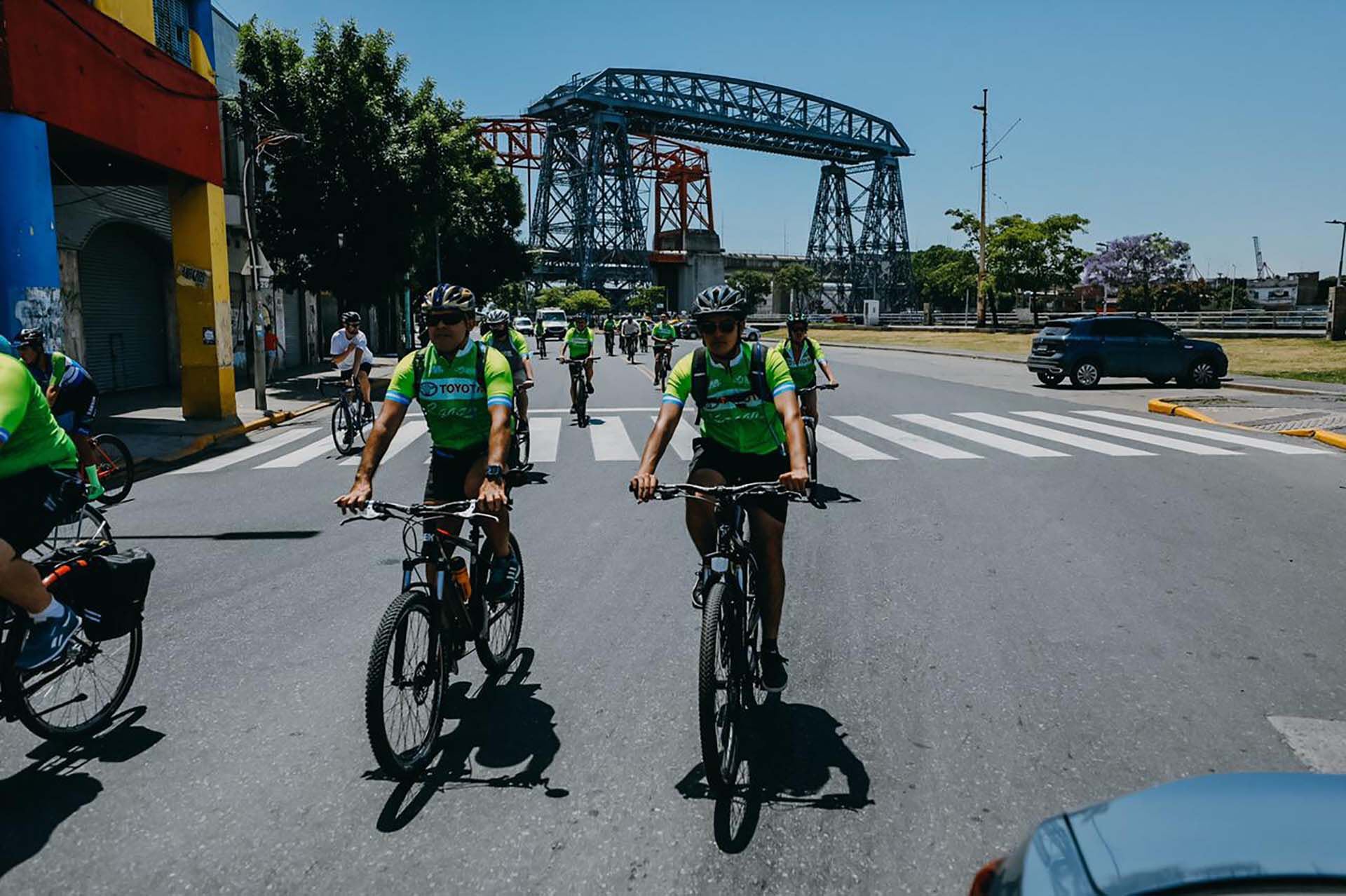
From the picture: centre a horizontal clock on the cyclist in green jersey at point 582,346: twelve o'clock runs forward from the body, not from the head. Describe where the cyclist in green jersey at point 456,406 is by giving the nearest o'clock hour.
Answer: the cyclist in green jersey at point 456,406 is roughly at 12 o'clock from the cyclist in green jersey at point 582,346.

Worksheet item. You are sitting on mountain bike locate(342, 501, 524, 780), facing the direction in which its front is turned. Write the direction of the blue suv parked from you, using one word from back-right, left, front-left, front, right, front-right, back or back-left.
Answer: back

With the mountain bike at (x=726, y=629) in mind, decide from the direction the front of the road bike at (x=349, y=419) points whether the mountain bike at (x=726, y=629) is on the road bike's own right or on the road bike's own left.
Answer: on the road bike's own left

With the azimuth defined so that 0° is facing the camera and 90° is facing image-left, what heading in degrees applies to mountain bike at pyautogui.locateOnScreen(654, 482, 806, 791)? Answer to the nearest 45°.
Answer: approximately 0°

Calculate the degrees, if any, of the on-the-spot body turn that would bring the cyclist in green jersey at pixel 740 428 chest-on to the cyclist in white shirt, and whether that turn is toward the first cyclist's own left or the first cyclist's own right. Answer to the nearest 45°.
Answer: approximately 135° to the first cyclist's own right

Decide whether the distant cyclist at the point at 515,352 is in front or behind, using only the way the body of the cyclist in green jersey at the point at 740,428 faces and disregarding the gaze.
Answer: behind

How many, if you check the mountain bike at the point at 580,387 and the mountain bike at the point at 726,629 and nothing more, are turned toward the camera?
2

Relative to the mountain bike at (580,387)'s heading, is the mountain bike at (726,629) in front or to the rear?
in front

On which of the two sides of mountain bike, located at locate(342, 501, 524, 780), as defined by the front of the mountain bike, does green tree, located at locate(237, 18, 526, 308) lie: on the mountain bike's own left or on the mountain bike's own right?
on the mountain bike's own right

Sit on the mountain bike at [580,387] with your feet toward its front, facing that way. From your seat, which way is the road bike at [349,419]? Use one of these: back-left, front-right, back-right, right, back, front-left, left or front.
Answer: front-right

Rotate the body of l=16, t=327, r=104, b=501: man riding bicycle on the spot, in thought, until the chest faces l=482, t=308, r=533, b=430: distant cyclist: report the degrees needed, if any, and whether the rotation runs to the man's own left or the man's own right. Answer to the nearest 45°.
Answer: approximately 135° to the man's own left
